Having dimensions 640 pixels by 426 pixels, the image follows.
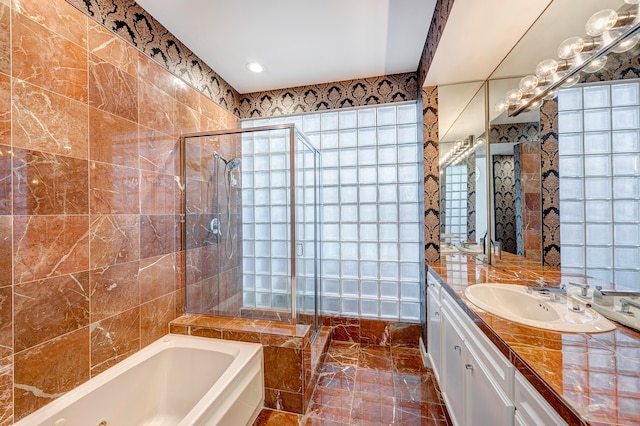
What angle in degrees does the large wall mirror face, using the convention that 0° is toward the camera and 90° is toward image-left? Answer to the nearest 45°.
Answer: approximately 45°

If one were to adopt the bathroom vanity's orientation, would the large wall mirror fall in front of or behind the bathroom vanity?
behind

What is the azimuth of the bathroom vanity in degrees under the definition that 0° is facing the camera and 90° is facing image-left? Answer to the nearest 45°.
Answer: approximately 45°
